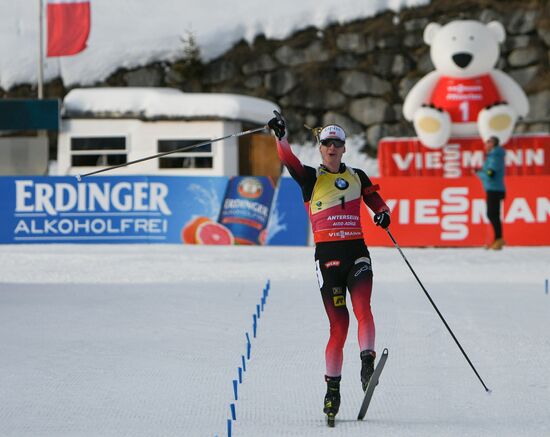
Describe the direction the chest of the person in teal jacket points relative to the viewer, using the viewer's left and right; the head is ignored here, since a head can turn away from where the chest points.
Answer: facing to the left of the viewer

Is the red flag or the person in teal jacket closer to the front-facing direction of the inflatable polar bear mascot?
the person in teal jacket

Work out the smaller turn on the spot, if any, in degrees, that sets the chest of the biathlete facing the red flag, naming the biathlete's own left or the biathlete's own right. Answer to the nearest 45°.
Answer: approximately 180°

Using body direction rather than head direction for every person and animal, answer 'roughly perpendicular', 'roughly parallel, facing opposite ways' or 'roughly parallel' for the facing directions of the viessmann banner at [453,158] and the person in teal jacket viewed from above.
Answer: roughly perpendicular

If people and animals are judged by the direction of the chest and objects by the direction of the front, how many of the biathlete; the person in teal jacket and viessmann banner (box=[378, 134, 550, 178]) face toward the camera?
2

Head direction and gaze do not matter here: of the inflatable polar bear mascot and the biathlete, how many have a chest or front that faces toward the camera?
2

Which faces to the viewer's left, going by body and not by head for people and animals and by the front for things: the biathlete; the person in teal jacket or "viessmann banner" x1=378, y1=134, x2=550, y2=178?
the person in teal jacket

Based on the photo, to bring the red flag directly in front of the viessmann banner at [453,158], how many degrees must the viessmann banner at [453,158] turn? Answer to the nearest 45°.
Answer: approximately 135° to its right

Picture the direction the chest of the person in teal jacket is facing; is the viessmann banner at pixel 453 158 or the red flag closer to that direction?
the red flag

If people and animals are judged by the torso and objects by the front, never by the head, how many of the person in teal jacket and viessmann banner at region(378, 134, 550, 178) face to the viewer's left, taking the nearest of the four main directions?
1

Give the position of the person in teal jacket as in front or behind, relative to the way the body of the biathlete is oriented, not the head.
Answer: behind

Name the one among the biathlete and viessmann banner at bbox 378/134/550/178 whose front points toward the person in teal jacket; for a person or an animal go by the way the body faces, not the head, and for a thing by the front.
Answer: the viessmann banner

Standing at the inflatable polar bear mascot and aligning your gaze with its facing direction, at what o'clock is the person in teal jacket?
The person in teal jacket is roughly at 12 o'clock from the inflatable polar bear mascot.
